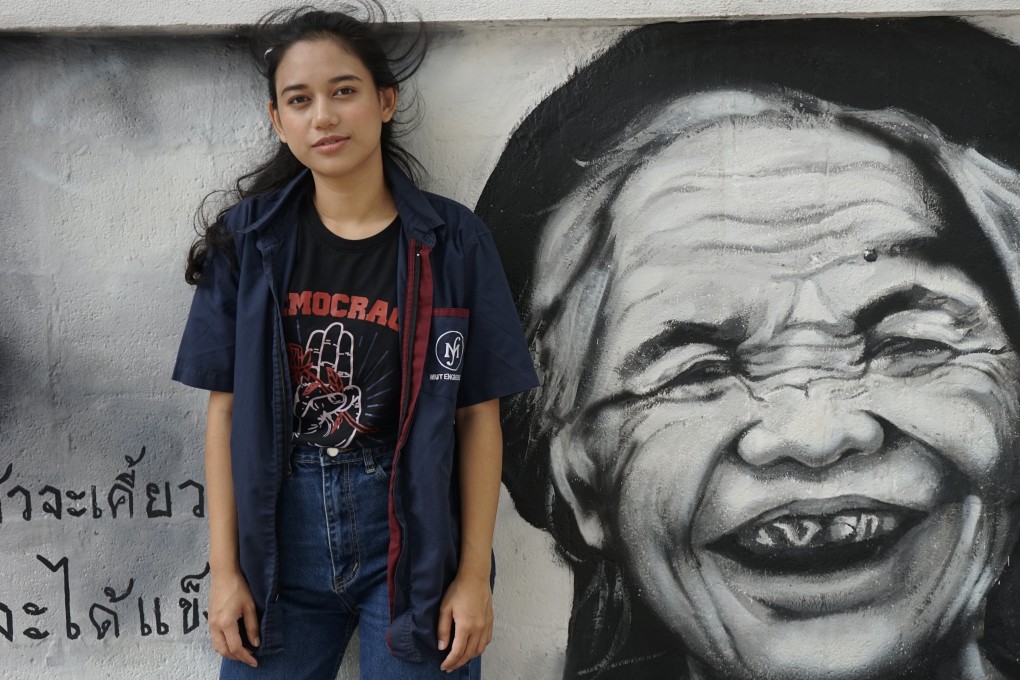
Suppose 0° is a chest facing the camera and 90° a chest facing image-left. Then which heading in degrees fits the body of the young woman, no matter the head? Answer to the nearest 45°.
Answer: approximately 0°
